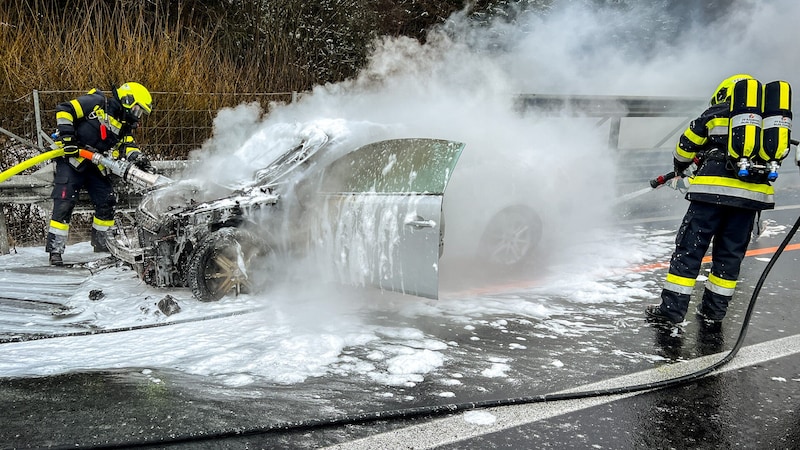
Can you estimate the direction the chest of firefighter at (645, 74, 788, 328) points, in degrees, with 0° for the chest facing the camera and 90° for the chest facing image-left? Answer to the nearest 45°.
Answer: approximately 135°

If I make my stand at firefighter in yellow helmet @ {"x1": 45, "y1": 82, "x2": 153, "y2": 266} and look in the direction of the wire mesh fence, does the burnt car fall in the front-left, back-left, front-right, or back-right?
back-right

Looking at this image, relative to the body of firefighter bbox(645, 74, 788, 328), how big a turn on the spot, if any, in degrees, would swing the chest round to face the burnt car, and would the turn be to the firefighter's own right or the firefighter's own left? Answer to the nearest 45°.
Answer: approximately 45° to the firefighter's own left

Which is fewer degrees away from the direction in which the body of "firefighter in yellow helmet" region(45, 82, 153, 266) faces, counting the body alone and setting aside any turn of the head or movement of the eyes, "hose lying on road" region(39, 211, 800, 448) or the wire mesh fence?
the hose lying on road

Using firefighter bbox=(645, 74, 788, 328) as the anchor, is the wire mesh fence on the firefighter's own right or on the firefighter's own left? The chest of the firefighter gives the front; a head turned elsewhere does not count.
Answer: on the firefighter's own left

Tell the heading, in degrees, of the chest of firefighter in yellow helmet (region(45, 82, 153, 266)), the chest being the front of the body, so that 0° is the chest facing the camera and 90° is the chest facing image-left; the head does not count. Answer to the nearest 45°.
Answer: approximately 315°

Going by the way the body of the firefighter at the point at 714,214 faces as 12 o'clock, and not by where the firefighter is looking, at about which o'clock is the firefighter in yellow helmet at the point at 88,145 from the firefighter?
The firefighter in yellow helmet is roughly at 10 o'clock from the firefighter.

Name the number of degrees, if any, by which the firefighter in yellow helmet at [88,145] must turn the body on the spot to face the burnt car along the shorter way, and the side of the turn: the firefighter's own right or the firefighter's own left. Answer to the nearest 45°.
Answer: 0° — they already face it

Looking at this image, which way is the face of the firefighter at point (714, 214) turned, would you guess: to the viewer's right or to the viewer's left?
to the viewer's left

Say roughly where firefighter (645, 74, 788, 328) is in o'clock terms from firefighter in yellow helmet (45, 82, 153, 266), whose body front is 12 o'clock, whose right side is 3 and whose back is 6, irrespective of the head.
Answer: The firefighter is roughly at 12 o'clock from the firefighter in yellow helmet.

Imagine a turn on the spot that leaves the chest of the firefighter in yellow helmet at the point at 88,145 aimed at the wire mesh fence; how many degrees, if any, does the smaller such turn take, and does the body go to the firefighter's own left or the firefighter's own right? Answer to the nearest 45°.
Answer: approximately 135° to the firefighter's own left

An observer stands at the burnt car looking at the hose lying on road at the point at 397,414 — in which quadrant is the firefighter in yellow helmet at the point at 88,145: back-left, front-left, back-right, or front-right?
back-right

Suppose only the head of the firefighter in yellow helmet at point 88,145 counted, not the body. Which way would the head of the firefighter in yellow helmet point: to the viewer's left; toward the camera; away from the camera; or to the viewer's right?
to the viewer's right

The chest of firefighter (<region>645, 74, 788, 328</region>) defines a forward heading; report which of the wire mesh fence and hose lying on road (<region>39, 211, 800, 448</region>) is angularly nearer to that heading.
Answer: the wire mesh fence
